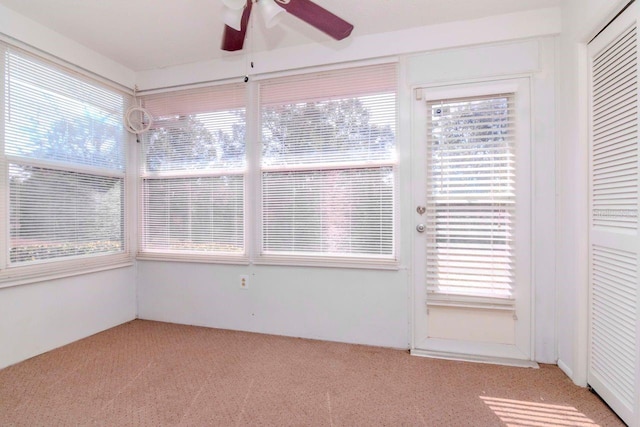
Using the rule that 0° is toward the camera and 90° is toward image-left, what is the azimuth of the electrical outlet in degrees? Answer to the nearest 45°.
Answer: approximately 0°

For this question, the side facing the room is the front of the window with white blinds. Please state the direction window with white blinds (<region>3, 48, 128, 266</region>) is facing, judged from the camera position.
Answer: facing the viewer and to the right of the viewer

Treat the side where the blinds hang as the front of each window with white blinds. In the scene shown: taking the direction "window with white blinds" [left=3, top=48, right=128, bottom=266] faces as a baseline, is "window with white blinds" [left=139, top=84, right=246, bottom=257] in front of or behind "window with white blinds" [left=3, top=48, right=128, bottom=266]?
in front

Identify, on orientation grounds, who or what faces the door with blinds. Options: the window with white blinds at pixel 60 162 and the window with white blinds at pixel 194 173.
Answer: the window with white blinds at pixel 60 162

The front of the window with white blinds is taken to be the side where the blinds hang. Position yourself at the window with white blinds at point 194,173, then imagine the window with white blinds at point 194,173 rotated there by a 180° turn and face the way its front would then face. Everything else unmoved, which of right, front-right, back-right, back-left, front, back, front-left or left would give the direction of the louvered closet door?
right

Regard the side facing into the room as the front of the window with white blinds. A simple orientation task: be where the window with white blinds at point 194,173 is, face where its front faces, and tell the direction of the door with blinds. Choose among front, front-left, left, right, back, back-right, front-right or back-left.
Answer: left

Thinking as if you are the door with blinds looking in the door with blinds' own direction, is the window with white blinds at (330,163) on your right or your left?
on your right

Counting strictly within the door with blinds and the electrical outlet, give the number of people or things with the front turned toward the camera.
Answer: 2

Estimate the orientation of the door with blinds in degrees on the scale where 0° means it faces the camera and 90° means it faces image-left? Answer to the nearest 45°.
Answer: approximately 0°

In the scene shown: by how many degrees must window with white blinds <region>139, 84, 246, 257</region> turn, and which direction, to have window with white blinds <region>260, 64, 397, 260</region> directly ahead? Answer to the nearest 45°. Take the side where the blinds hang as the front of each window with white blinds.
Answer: approximately 90° to its left

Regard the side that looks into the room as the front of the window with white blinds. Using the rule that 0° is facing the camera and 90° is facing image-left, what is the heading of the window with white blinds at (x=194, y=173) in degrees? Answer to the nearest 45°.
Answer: approximately 45°

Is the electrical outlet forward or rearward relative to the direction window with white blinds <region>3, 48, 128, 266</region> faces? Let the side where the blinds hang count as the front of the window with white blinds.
forward
